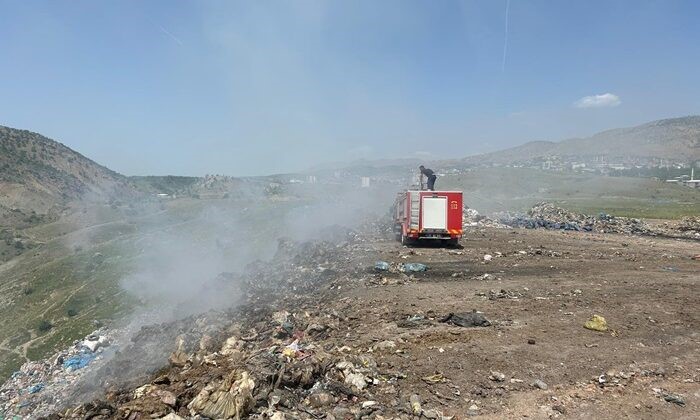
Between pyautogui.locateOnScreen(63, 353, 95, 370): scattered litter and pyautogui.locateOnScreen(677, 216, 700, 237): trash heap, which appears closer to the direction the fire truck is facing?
the trash heap

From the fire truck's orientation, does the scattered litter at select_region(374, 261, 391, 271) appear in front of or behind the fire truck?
behind

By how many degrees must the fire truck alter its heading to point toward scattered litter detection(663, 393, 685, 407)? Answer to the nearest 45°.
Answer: approximately 180°

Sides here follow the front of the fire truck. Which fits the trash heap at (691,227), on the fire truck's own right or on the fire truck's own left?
on the fire truck's own right

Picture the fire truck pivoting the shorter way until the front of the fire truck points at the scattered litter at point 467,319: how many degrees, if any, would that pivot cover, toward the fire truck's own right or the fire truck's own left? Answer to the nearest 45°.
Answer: approximately 180°

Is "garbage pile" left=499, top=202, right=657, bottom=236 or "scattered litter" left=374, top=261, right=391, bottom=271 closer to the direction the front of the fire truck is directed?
the garbage pile

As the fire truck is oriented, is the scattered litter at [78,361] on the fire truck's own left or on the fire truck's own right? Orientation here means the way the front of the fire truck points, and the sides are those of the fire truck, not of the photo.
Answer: on the fire truck's own left

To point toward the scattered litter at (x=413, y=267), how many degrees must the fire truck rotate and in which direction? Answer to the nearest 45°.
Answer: approximately 180°

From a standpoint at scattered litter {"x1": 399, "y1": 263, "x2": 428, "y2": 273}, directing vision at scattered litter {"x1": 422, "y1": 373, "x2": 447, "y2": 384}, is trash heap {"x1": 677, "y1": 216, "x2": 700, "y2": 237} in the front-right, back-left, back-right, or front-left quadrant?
back-left

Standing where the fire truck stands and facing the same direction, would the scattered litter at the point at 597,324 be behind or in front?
behind

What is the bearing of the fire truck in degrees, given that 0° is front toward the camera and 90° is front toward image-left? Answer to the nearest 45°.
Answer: approximately 180°

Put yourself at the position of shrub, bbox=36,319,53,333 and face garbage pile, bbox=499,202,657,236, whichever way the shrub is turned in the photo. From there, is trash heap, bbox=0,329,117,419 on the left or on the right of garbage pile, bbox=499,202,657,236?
right

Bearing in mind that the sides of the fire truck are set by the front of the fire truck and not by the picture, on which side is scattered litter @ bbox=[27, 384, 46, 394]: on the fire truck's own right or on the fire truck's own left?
on the fire truck's own left

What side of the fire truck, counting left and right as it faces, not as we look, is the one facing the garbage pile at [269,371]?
back
